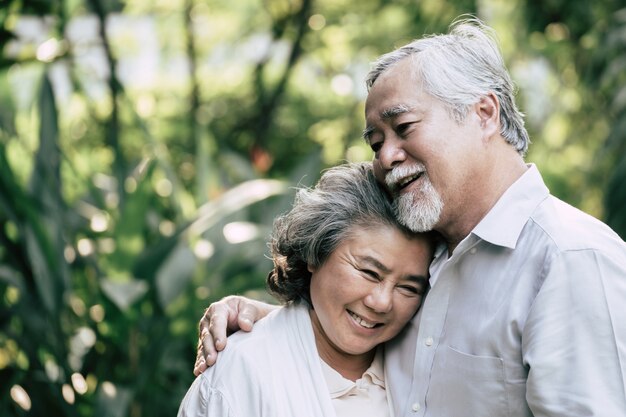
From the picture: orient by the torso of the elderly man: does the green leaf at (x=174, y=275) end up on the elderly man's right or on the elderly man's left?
on the elderly man's right

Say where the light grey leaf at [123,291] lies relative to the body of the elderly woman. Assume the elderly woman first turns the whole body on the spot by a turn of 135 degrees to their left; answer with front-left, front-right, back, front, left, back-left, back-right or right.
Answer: front-left

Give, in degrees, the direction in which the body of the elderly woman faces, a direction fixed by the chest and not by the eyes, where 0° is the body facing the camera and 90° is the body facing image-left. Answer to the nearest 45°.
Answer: approximately 315°

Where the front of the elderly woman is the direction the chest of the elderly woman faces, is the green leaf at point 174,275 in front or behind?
behind

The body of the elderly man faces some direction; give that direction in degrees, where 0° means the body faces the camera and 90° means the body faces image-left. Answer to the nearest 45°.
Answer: approximately 45°

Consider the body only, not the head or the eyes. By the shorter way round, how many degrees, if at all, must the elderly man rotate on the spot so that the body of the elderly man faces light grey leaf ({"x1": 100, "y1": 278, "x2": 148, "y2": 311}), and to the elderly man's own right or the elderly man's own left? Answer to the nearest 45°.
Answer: approximately 90° to the elderly man's own right
